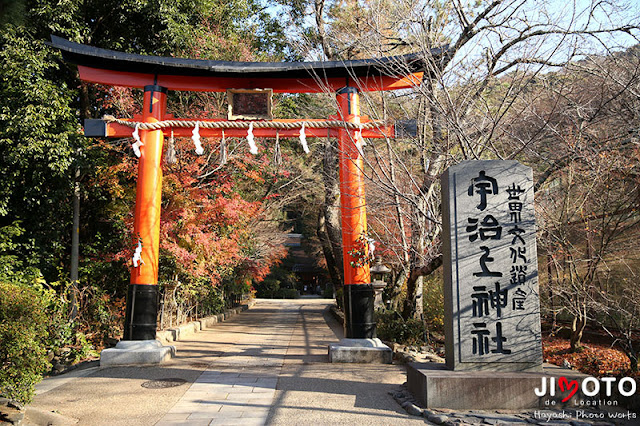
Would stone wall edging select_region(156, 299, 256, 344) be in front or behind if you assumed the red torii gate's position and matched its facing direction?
behind

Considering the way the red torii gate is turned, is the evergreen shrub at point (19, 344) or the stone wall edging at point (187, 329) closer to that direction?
the evergreen shrub

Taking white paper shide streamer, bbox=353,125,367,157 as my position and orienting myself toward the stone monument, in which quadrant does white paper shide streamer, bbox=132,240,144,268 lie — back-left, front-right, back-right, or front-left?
back-right

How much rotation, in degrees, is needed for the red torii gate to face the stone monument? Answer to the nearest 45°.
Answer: approximately 45° to its left

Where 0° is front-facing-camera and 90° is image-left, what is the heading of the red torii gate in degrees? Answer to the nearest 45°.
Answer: approximately 0°
